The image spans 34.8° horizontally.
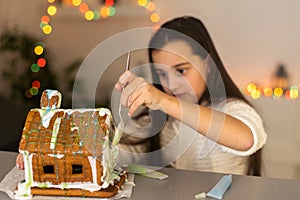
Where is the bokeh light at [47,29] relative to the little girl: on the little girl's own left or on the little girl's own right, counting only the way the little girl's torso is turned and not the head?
on the little girl's own right

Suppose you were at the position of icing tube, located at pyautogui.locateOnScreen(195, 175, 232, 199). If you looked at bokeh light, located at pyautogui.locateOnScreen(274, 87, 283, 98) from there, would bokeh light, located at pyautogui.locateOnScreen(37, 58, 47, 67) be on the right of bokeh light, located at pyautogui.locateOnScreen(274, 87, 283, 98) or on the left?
left

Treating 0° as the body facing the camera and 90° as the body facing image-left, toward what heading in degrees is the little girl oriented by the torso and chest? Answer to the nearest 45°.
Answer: approximately 45°

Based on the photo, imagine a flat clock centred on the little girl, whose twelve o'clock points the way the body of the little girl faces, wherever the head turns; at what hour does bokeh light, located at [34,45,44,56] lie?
The bokeh light is roughly at 2 o'clock from the little girl.

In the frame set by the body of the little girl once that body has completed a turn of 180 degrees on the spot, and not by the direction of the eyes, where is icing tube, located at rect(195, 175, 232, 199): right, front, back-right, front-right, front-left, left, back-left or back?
back-right

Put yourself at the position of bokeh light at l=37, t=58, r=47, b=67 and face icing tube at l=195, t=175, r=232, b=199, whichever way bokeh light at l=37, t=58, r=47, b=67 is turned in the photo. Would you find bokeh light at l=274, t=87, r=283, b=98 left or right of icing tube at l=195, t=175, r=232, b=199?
left

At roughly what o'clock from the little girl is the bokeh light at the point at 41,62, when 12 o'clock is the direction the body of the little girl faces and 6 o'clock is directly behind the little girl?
The bokeh light is roughly at 4 o'clock from the little girl.
